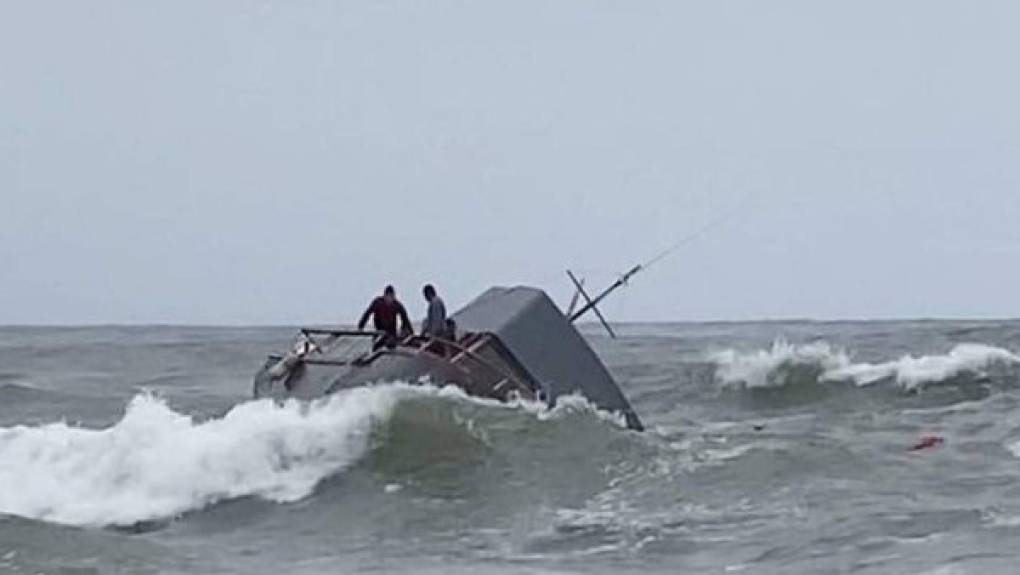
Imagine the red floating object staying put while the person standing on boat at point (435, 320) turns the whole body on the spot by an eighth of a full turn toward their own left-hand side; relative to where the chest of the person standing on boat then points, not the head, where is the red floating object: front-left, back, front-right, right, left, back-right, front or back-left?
back-left

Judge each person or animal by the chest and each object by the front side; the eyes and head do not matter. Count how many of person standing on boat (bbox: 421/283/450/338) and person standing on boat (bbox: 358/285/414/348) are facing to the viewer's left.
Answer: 1

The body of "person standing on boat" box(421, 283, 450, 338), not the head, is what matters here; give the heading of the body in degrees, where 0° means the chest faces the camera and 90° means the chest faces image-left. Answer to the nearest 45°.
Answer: approximately 90°

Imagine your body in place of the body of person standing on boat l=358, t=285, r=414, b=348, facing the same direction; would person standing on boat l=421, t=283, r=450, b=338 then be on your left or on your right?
on your left

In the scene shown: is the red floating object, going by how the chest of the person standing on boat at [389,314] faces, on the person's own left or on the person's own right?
on the person's own left

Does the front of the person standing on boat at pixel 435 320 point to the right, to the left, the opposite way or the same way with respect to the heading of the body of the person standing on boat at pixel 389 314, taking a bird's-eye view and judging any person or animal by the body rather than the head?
to the right

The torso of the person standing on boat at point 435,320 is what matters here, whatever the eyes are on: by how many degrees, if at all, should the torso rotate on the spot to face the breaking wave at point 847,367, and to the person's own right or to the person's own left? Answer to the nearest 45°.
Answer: approximately 135° to the person's own right
